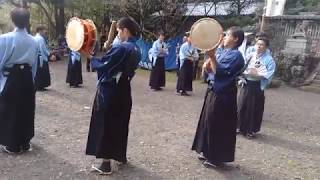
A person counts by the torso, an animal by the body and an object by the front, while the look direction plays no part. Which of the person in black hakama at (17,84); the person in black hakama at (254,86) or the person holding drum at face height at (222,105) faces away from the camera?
the person in black hakama at (17,84)

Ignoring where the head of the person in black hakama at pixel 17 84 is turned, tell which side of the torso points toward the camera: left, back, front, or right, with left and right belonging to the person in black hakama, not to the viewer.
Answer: back

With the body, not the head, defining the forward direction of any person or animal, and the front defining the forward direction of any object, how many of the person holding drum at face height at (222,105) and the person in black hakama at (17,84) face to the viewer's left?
1

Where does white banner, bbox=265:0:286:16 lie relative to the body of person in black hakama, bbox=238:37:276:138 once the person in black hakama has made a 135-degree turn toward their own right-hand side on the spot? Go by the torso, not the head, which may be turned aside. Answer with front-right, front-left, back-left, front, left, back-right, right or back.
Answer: front

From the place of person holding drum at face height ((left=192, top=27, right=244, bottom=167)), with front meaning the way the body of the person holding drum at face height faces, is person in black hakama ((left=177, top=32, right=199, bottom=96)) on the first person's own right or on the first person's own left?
on the first person's own right

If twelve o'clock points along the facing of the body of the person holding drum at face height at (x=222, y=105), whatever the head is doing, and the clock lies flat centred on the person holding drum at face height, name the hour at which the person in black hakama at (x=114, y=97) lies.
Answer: The person in black hakama is roughly at 11 o'clock from the person holding drum at face height.

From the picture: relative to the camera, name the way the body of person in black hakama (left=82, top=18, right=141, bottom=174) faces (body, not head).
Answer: to the viewer's left

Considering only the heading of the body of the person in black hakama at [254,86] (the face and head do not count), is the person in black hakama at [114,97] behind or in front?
in front

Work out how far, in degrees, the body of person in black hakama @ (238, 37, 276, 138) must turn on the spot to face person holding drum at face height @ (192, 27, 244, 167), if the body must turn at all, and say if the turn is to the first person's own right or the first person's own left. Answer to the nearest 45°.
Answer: approximately 45° to the first person's own left

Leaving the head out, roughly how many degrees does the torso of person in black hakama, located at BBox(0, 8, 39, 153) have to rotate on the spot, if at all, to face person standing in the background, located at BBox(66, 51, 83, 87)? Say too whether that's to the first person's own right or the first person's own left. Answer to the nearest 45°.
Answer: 0° — they already face them

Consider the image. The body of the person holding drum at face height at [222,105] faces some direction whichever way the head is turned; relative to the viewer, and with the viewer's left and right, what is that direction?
facing to the left of the viewer
